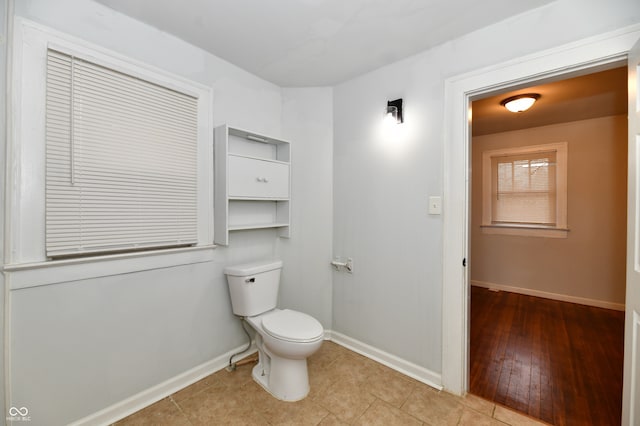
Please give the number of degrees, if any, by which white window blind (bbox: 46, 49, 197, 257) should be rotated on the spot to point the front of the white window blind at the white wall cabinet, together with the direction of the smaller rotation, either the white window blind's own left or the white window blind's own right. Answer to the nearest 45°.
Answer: approximately 45° to the white window blind's own left

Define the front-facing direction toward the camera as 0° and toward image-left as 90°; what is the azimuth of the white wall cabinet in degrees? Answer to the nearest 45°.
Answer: approximately 315°

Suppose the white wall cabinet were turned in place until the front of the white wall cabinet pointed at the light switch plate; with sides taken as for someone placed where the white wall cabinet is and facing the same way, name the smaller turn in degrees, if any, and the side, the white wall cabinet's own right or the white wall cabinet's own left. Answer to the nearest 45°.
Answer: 0° — it already faces it

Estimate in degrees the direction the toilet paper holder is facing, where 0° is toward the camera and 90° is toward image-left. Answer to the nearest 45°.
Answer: approximately 45°

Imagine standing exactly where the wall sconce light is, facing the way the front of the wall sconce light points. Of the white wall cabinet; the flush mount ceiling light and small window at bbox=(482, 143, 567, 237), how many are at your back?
2

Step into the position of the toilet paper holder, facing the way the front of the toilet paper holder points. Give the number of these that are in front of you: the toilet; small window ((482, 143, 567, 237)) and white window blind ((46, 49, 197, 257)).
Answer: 2

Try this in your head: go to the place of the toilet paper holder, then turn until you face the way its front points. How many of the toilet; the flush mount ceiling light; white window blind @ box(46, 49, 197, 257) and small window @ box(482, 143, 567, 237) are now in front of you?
2

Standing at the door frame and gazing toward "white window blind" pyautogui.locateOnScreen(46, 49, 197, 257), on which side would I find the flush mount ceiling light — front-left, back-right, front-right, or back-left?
back-right
